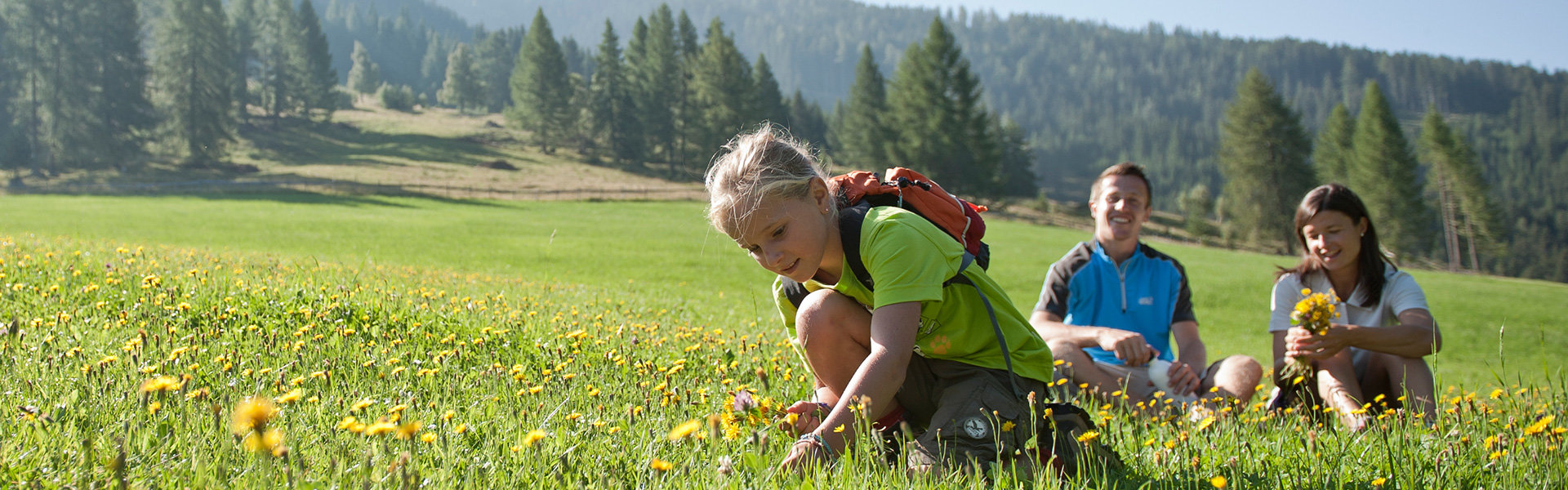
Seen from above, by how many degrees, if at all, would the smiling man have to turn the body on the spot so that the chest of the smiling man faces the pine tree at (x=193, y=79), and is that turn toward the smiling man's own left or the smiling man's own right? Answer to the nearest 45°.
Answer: approximately 135° to the smiling man's own right

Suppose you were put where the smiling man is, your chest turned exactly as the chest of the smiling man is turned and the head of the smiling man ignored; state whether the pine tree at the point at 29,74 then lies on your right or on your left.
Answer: on your right

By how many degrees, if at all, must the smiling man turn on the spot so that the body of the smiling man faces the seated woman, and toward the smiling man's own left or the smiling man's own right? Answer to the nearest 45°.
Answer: approximately 90° to the smiling man's own left

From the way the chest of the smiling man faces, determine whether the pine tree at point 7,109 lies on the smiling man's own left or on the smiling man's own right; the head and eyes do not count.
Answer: on the smiling man's own right

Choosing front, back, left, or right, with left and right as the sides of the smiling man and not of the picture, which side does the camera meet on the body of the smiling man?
front

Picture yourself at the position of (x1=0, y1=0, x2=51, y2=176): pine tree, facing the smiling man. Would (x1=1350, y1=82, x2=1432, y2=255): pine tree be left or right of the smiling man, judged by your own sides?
left
